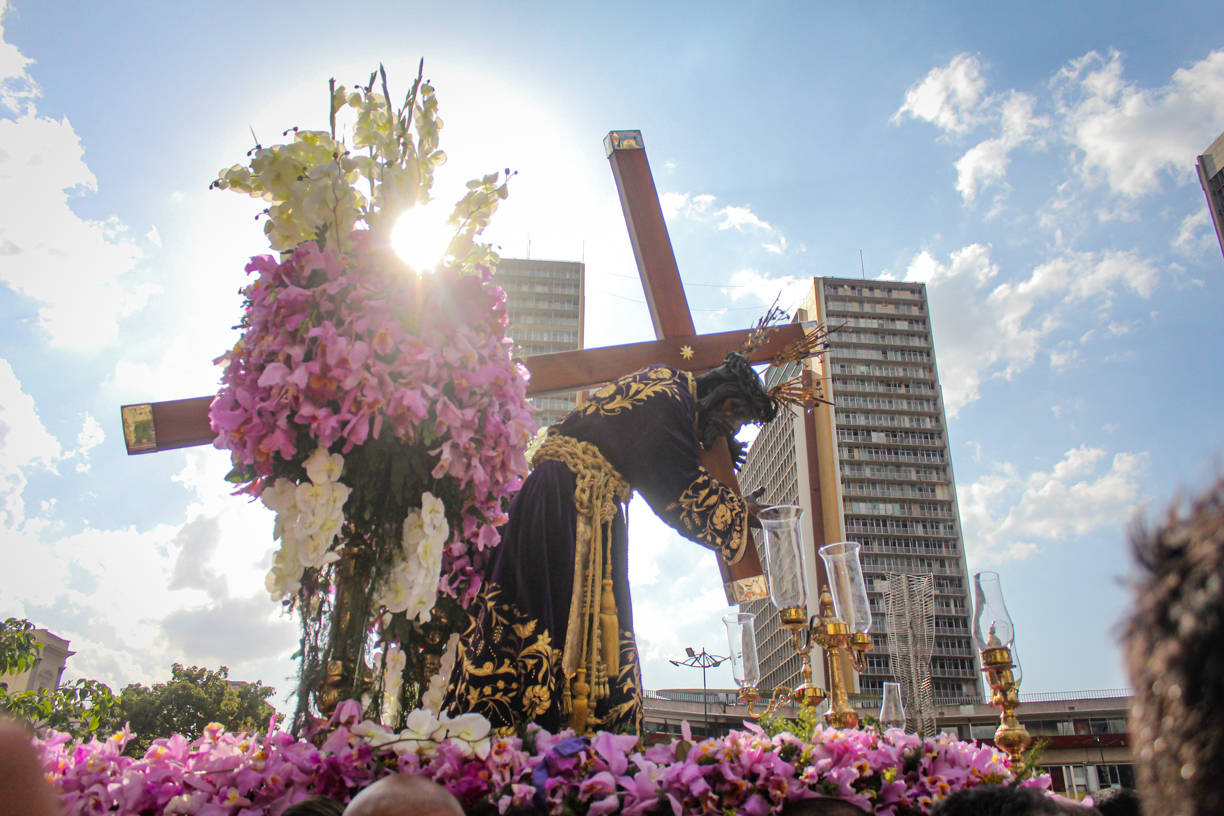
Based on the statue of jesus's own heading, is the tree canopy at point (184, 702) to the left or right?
on its left

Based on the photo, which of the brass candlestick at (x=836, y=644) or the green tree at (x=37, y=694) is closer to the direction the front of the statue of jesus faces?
the brass candlestick

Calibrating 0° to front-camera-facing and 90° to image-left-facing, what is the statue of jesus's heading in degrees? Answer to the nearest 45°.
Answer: approximately 270°

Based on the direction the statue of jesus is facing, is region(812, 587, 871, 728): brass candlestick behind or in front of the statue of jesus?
in front

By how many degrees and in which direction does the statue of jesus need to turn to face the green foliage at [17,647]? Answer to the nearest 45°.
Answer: approximately 135° to its left
